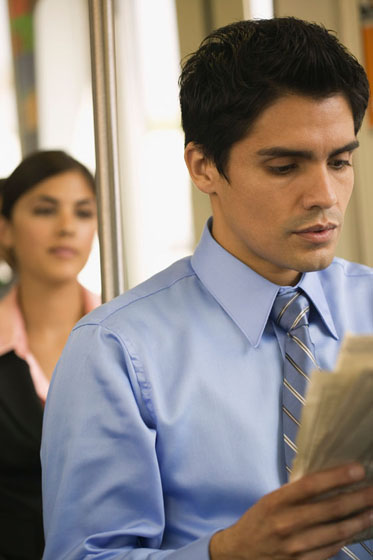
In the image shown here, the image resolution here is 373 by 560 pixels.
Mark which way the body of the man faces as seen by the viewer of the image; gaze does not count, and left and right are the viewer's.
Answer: facing the viewer and to the right of the viewer

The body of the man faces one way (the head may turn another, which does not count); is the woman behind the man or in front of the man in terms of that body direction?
behind
